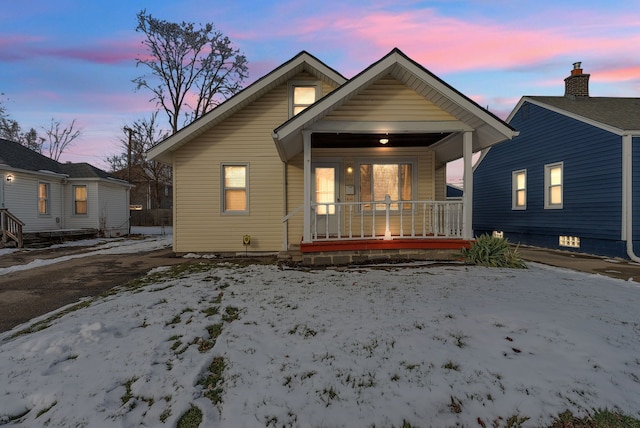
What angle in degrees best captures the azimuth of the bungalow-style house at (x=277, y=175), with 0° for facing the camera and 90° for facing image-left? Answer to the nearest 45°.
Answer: approximately 0°

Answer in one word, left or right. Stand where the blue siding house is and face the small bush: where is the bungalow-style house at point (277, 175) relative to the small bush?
right

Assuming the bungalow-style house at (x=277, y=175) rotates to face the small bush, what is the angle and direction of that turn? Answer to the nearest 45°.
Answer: approximately 45° to its left

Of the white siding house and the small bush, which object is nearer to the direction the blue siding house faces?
the small bush

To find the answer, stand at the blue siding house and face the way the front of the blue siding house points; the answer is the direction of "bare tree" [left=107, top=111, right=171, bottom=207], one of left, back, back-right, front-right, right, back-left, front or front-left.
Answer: back-right

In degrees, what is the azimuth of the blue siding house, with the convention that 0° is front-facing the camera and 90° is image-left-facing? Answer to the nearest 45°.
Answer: approximately 315°

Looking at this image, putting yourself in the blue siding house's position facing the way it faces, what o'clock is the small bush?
The small bush is roughly at 2 o'clock from the blue siding house.

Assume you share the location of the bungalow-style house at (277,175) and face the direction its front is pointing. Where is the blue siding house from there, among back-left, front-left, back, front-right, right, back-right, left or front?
left

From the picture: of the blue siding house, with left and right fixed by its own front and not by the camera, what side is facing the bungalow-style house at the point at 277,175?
right

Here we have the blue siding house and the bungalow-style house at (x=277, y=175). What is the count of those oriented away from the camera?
0

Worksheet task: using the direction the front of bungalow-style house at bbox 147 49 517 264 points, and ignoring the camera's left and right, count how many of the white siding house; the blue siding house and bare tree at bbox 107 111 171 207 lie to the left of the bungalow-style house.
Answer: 1

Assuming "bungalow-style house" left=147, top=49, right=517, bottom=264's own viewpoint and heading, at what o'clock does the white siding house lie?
The white siding house is roughly at 4 o'clock from the bungalow-style house.
